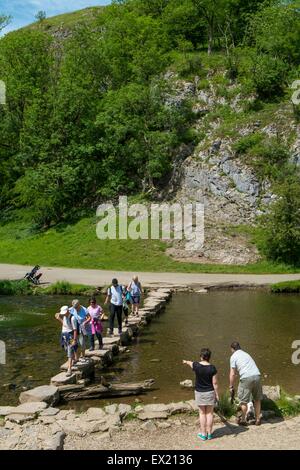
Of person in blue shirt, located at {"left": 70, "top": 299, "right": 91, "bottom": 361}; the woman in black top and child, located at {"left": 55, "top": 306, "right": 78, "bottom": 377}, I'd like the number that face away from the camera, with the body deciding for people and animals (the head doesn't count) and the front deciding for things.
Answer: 1

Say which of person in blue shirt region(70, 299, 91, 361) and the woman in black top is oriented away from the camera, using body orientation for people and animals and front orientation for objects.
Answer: the woman in black top

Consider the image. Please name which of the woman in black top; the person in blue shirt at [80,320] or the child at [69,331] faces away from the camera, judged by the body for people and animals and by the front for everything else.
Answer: the woman in black top

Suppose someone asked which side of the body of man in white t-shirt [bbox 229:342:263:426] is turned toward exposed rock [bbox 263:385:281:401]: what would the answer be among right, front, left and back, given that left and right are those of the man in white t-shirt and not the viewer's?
right

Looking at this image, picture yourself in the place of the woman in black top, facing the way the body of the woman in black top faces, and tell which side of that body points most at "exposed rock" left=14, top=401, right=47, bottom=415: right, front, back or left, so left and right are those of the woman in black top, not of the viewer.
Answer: left

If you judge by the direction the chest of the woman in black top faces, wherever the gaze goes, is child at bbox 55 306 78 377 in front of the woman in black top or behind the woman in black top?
in front

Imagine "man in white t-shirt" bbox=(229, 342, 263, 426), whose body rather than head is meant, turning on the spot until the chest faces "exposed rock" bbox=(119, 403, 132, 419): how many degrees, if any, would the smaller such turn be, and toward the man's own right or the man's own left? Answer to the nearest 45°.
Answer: approximately 45° to the man's own left

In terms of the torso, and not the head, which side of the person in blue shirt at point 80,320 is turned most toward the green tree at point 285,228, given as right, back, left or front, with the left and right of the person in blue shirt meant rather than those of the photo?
back

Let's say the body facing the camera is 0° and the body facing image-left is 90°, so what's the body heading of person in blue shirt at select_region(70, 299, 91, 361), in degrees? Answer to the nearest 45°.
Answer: approximately 45°

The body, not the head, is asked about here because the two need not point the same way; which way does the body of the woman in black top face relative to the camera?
away from the camera

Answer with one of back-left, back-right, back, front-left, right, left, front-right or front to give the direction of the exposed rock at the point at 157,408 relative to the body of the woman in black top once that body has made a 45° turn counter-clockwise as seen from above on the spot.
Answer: front

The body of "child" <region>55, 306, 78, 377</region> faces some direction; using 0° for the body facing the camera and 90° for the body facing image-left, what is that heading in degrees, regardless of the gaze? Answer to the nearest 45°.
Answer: approximately 45°

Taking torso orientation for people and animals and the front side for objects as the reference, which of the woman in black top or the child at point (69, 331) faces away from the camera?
the woman in black top

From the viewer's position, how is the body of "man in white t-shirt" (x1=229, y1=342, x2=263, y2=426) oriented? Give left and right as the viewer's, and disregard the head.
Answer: facing away from the viewer and to the left of the viewer

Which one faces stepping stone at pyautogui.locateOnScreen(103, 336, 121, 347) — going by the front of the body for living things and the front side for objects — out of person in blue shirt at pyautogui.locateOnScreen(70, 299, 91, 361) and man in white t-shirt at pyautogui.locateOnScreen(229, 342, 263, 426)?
the man in white t-shirt

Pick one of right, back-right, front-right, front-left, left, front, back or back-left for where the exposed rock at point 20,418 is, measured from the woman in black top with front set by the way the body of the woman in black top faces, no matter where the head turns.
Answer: left

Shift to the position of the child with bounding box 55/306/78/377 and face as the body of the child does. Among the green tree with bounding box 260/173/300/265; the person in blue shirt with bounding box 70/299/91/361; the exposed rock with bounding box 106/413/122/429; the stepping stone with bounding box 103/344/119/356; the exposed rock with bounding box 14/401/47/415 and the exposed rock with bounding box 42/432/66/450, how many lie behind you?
3
